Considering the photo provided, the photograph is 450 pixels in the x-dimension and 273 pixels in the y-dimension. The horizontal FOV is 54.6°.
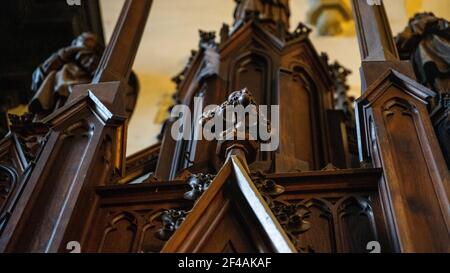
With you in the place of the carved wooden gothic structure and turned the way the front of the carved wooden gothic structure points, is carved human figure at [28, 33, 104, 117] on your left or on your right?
on your right
